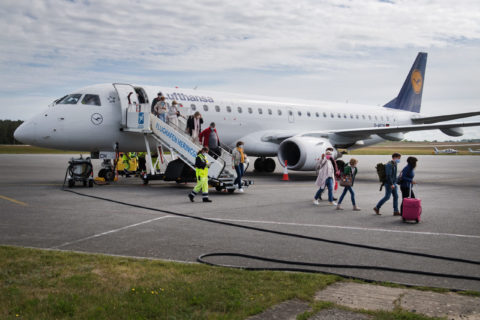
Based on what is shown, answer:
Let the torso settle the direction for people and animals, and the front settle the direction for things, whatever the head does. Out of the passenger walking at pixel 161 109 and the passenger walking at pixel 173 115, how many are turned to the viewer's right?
2

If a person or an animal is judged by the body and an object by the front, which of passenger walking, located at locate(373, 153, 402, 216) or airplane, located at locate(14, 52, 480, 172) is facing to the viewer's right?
the passenger walking

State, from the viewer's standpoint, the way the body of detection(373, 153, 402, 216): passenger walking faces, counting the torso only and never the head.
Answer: to the viewer's right

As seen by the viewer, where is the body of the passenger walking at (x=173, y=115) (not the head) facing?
to the viewer's right

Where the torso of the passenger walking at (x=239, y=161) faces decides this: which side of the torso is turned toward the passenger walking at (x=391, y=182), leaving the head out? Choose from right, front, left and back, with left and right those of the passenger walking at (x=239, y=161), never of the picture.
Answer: front

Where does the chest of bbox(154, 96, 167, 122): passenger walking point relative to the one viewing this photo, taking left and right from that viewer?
facing to the right of the viewer

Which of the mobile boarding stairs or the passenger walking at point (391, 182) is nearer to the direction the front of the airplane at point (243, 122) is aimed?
the mobile boarding stairs

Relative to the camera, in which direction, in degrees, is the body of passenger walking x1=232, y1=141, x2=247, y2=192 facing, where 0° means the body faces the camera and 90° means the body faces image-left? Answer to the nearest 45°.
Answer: approximately 315°
